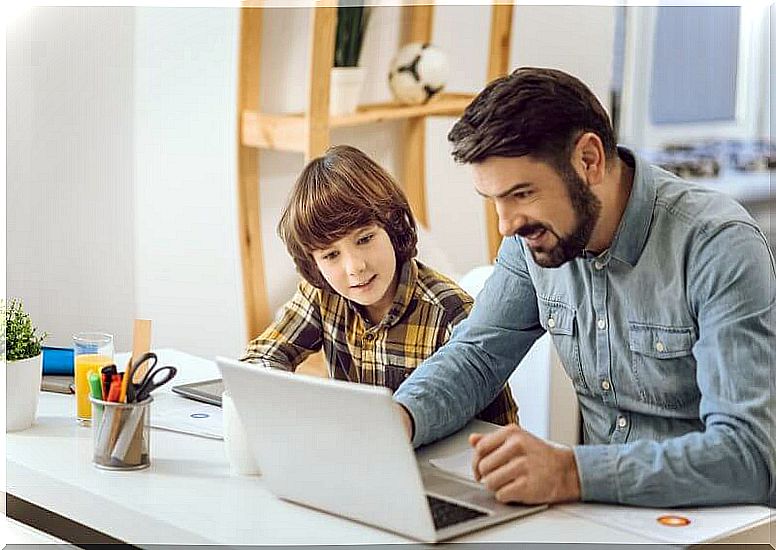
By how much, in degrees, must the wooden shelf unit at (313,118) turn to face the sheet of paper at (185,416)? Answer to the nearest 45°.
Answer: approximately 45° to its right

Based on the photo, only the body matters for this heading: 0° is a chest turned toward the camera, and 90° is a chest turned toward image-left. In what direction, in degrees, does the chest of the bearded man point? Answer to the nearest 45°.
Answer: approximately 45°

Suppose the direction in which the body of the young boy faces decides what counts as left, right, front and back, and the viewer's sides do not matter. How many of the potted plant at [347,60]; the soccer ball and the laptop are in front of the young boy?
1

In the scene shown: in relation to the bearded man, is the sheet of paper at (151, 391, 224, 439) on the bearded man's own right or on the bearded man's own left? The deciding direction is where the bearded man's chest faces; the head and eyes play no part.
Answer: on the bearded man's own right

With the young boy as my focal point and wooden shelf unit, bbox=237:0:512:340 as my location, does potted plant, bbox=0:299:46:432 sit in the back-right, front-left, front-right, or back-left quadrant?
front-right

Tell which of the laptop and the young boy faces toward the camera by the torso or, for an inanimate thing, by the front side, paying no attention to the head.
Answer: the young boy

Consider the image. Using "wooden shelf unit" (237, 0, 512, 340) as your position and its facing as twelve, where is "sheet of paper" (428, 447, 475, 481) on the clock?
The sheet of paper is roughly at 1 o'clock from the wooden shelf unit.

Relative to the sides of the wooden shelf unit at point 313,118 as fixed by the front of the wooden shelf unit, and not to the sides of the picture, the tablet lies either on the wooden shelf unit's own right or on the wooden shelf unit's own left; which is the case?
on the wooden shelf unit's own right

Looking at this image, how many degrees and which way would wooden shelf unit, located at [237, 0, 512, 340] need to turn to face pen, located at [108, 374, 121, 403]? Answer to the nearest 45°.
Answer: approximately 45° to its right

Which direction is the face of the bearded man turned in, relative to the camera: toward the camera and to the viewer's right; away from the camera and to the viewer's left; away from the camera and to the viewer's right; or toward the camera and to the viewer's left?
toward the camera and to the viewer's left

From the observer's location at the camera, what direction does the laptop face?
facing away from the viewer and to the right of the viewer

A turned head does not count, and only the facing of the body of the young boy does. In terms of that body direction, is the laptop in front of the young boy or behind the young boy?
in front

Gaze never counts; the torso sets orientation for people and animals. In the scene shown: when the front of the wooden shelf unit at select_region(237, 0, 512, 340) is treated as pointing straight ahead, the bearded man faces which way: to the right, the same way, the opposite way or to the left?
to the right

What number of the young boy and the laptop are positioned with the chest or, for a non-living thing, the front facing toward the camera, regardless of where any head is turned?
1

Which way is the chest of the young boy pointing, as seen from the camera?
toward the camera
